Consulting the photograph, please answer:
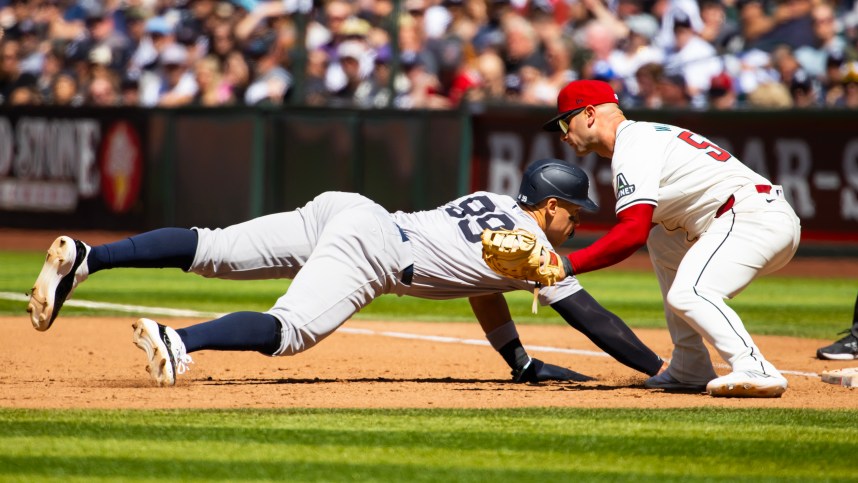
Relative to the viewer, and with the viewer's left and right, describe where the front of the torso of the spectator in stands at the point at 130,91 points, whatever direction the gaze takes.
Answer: facing the viewer

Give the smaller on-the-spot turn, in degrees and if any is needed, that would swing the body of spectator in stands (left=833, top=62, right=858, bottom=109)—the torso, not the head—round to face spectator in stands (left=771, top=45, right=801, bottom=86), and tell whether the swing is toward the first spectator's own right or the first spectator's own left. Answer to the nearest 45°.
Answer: approximately 135° to the first spectator's own right

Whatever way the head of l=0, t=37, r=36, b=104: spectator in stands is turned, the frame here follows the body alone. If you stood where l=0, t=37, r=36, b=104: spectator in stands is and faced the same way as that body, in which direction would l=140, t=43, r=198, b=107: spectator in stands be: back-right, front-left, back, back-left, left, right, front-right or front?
front-left

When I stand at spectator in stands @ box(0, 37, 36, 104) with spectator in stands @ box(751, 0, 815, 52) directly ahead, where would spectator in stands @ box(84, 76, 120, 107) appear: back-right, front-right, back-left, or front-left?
front-right

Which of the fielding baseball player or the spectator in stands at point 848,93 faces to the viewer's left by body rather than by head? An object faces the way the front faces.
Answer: the fielding baseball player

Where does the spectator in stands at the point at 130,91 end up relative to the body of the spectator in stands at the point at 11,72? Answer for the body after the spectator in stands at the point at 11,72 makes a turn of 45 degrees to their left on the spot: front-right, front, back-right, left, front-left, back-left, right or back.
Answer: front

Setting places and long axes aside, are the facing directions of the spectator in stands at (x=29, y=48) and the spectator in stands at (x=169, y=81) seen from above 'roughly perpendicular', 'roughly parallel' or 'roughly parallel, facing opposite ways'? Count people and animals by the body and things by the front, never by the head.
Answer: roughly parallel

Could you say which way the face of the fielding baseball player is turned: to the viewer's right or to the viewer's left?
to the viewer's left

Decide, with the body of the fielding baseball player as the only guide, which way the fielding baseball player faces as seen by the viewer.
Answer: to the viewer's left

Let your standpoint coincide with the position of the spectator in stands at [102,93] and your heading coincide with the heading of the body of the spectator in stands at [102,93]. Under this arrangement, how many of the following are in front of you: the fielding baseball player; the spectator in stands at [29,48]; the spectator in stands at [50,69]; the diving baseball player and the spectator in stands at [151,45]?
2

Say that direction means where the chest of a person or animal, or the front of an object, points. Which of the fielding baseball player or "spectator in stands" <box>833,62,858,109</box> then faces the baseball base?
the spectator in stands

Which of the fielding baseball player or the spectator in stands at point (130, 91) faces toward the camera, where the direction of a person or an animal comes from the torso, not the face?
the spectator in stands

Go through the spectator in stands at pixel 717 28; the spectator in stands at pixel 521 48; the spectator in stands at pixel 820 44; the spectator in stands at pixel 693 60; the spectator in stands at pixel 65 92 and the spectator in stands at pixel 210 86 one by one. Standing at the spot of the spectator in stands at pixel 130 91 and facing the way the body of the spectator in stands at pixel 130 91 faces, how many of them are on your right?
1

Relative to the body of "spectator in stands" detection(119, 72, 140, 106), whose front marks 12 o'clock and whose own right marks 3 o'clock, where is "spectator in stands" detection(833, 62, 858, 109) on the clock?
"spectator in stands" detection(833, 62, 858, 109) is roughly at 10 o'clock from "spectator in stands" detection(119, 72, 140, 106).

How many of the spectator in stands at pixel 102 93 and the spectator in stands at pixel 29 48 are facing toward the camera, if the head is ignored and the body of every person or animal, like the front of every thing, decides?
2

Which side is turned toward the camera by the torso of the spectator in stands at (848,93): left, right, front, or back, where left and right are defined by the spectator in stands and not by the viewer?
front

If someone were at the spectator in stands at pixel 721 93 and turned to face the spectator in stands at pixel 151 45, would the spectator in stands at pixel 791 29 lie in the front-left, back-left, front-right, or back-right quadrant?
back-right
